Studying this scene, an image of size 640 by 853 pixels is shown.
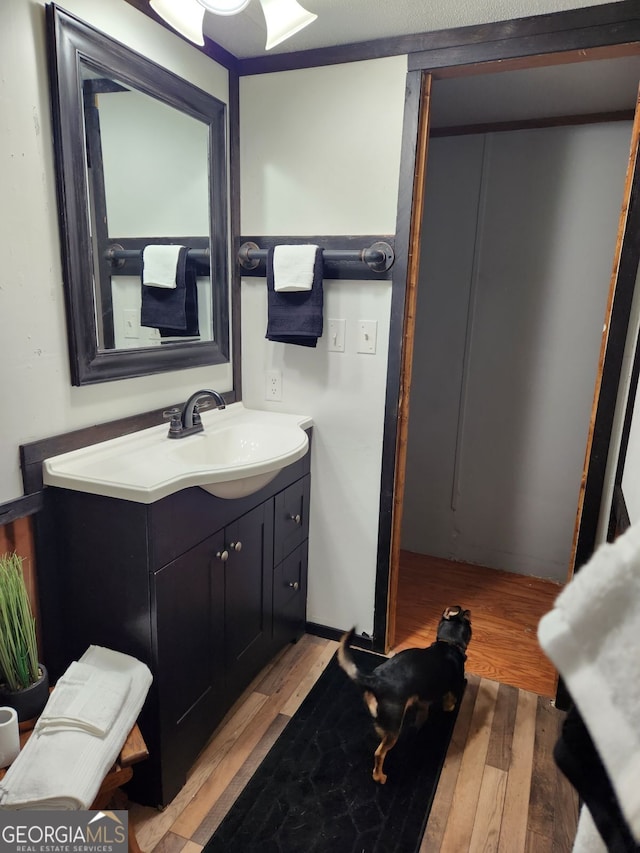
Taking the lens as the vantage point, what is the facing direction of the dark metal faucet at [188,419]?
facing the viewer and to the right of the viewer

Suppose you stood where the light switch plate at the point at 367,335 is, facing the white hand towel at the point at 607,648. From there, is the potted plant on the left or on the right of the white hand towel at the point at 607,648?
right

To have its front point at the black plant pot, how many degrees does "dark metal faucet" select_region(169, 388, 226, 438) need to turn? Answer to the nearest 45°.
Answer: approximately 90° to its right

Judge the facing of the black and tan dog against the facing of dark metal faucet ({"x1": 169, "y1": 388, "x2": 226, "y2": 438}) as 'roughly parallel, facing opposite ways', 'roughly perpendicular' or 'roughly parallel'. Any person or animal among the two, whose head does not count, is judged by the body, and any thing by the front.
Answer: roughly perpendicular

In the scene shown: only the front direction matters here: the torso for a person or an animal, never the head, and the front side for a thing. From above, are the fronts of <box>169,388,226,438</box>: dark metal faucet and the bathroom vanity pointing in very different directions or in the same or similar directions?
same or similar directions

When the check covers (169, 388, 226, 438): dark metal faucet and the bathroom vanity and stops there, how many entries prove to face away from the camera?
0

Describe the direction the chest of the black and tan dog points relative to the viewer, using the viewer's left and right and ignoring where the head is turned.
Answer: facing away from the viewer and to the right of the viewer
